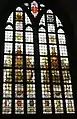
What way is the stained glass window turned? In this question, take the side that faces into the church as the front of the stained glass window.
toward the camera
